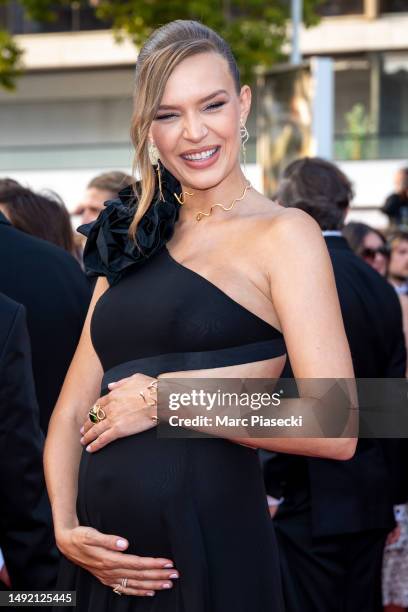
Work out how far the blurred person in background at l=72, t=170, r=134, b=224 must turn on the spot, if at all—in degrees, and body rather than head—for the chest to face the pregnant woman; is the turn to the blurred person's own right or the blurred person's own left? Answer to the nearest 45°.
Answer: approximately 45° to the blurred person's own left

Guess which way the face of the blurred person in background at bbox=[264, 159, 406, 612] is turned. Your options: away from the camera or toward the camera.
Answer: away from the camera

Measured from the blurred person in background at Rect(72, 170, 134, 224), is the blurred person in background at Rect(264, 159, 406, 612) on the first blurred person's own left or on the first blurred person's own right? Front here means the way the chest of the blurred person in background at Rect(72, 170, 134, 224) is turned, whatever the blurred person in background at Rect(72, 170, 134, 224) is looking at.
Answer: on the first blurred person's own left

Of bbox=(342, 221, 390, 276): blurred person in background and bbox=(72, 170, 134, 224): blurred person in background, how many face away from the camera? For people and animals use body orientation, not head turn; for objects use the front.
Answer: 0

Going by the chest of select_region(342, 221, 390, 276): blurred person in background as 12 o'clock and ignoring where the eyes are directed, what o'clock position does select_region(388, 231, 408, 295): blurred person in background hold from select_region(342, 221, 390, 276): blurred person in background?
select_region(388, 231, 408, 295): blurred person in background is roughly at 8 o'clock from select_region(342, 221, 390, 276): blurred person in background.

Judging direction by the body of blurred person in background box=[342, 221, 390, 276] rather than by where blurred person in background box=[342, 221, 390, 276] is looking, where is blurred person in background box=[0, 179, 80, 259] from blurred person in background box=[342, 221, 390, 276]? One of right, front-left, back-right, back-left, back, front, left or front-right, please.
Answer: right

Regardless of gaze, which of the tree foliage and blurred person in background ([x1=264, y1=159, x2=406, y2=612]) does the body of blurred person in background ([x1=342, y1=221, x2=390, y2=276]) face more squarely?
the blurred person in background

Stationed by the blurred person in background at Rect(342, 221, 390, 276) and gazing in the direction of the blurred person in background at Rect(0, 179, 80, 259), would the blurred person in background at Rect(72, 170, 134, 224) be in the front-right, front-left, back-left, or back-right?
front-right

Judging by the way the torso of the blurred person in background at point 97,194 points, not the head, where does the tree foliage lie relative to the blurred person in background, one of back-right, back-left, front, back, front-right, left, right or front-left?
back-right

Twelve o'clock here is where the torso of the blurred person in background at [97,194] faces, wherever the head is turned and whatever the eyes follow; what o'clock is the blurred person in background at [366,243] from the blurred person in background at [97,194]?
the blurred person in background at [366,243] is roughly at 8 o'clock from the blurred person in background at [97,194].

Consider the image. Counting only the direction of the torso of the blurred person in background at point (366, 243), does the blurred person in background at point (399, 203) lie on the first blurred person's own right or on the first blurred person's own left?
on the first blurred person's own left
